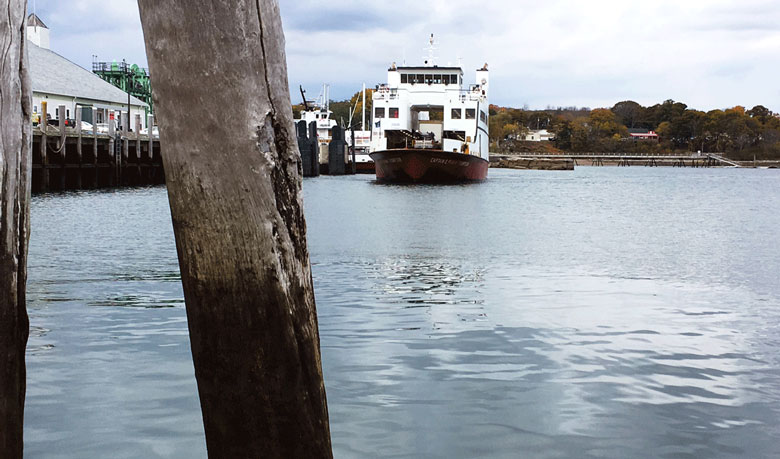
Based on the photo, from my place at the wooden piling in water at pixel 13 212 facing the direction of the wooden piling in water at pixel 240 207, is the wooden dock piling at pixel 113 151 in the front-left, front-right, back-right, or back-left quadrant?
back-left

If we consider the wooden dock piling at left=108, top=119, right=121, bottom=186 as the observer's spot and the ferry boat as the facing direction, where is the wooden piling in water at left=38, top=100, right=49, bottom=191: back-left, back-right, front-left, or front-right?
back-right

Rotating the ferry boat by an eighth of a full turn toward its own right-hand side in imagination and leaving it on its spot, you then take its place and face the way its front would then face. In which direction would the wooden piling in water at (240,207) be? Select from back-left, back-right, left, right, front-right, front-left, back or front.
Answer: front-left

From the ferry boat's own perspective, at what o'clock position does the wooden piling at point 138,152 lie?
The wooden piling is roughly at 2 o'clock from the ferry boat.

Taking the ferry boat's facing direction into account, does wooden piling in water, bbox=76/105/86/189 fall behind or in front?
in front

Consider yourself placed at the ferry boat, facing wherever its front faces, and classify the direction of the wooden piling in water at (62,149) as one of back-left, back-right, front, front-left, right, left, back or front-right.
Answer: front-right

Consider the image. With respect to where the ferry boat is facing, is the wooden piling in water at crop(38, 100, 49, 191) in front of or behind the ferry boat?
in front

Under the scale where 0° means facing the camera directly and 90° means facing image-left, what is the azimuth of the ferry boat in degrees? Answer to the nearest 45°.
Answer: approximately 0°

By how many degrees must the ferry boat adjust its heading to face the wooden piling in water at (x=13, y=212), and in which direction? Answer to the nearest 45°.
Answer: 0° — it already faces it
